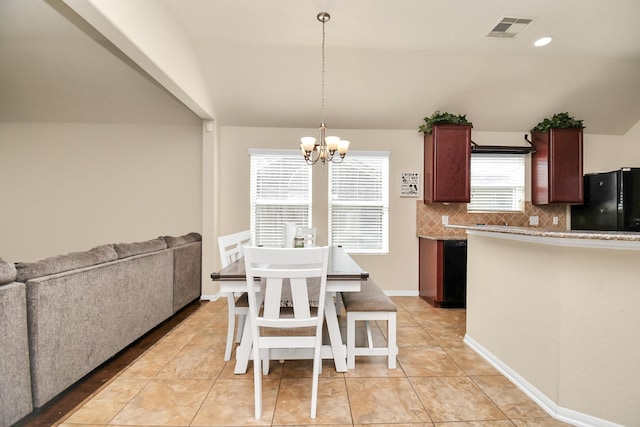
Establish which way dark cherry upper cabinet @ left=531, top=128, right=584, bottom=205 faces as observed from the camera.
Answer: facing the viewer and to the right of the viewer

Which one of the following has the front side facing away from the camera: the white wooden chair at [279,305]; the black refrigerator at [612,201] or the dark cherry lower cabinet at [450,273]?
the white wooden chair

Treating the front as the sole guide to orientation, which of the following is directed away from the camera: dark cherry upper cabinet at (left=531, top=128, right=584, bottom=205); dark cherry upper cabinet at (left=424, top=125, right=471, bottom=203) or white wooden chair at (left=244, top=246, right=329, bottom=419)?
the white wooden chair

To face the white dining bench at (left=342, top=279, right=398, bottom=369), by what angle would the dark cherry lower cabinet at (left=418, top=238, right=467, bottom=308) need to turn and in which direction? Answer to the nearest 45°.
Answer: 0° — it already faces it

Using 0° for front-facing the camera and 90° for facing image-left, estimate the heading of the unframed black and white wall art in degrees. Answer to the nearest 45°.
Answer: approximately 0°

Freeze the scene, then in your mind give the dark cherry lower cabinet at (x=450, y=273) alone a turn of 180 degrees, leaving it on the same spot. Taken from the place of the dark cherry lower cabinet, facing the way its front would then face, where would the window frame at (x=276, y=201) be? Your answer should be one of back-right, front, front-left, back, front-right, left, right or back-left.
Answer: left

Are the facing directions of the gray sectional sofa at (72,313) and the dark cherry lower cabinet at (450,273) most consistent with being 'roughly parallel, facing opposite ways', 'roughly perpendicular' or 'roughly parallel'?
roughly perpendicular

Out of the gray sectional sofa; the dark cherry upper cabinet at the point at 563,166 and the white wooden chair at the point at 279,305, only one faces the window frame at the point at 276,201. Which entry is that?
the white wooden chair

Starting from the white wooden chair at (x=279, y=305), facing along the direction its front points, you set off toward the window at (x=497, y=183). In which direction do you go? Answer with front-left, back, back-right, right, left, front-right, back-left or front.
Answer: front-right

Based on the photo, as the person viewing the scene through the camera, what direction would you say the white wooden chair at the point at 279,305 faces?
facing away from the viewer

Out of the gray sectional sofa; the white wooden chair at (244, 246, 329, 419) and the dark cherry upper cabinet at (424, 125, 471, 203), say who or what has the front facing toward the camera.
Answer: the dark cherry upper cabinet

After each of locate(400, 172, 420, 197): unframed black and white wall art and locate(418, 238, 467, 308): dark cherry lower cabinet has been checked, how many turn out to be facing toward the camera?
2

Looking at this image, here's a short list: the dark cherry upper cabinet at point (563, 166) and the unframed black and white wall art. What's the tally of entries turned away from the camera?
0
